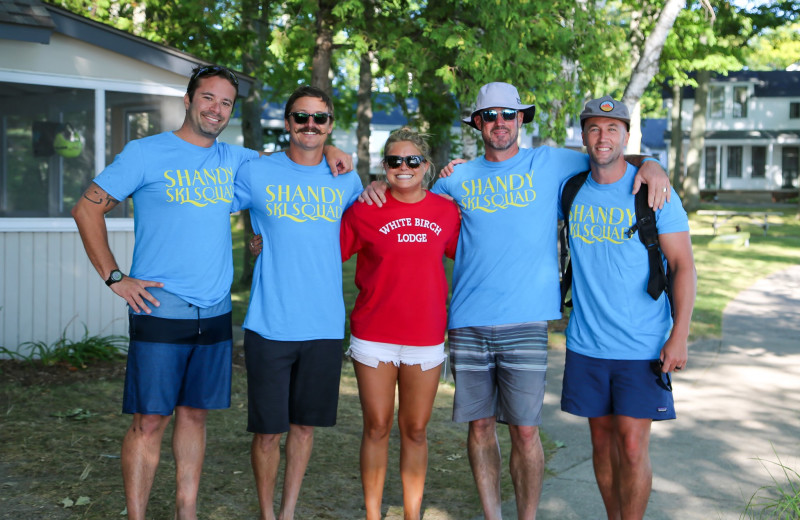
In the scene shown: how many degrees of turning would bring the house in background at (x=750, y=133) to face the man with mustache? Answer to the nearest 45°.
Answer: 0° — it already faces them

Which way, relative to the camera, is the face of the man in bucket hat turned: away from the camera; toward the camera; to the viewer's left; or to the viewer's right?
toward the camera

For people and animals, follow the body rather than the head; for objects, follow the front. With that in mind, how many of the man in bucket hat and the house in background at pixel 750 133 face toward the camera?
2

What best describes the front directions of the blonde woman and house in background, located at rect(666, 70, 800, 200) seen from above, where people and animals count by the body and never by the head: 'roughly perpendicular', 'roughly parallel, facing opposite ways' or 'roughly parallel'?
roughly parallel

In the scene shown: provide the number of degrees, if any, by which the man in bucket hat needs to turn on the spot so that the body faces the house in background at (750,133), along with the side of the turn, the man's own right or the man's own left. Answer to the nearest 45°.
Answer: approximately 180°

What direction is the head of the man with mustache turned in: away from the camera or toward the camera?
toward the camera

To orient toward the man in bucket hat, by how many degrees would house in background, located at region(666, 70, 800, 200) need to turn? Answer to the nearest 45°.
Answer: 0° — it already faces them

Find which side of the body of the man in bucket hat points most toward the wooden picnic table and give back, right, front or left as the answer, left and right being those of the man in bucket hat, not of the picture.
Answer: back

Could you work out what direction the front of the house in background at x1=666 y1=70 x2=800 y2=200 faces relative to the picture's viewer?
facing the viewer

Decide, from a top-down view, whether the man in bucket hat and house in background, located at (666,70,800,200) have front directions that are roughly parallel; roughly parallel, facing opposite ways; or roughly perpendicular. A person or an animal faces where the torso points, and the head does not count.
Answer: roughly parallel

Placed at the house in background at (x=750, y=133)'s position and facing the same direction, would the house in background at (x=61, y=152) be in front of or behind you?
in front
